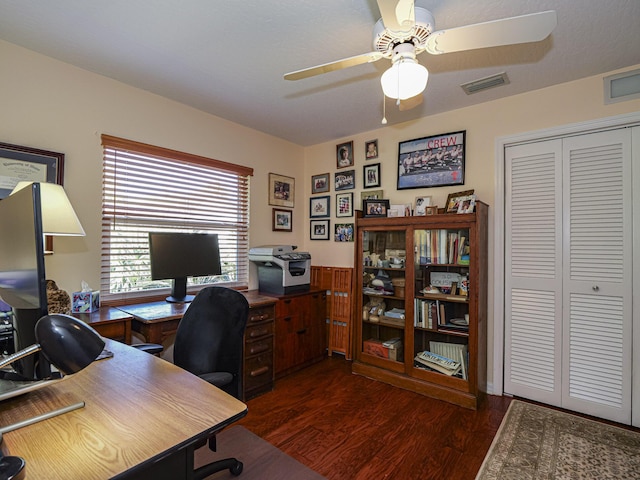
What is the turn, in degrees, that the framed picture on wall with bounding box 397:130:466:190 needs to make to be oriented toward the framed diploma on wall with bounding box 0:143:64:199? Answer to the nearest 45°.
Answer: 0° — it already faces it

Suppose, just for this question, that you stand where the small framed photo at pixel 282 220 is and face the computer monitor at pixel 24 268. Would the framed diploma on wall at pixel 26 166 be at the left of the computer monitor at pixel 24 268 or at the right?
right

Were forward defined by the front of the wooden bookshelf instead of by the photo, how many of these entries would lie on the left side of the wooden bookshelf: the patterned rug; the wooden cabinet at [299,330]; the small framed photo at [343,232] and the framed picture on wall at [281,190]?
1

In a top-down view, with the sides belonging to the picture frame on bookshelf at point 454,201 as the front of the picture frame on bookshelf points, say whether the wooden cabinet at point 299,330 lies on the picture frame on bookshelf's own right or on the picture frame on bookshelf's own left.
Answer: on the picture frame on bookshelf's own right

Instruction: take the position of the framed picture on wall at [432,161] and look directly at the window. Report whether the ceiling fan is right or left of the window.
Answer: left

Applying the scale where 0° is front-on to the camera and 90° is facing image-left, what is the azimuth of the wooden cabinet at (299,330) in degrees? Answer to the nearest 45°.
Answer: approximately 315°

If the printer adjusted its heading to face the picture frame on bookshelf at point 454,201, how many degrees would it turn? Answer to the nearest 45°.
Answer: approximately 45° to its left

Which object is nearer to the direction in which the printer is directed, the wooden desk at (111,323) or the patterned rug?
the patterned rug

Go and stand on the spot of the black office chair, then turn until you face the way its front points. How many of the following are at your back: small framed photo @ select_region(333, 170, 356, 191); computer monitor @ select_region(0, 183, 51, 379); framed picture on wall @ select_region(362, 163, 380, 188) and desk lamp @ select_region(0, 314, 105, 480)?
2

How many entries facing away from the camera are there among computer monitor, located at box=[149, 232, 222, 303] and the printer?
0

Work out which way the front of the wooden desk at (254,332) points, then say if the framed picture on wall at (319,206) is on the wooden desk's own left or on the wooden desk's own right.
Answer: on the wooden desk's own left
